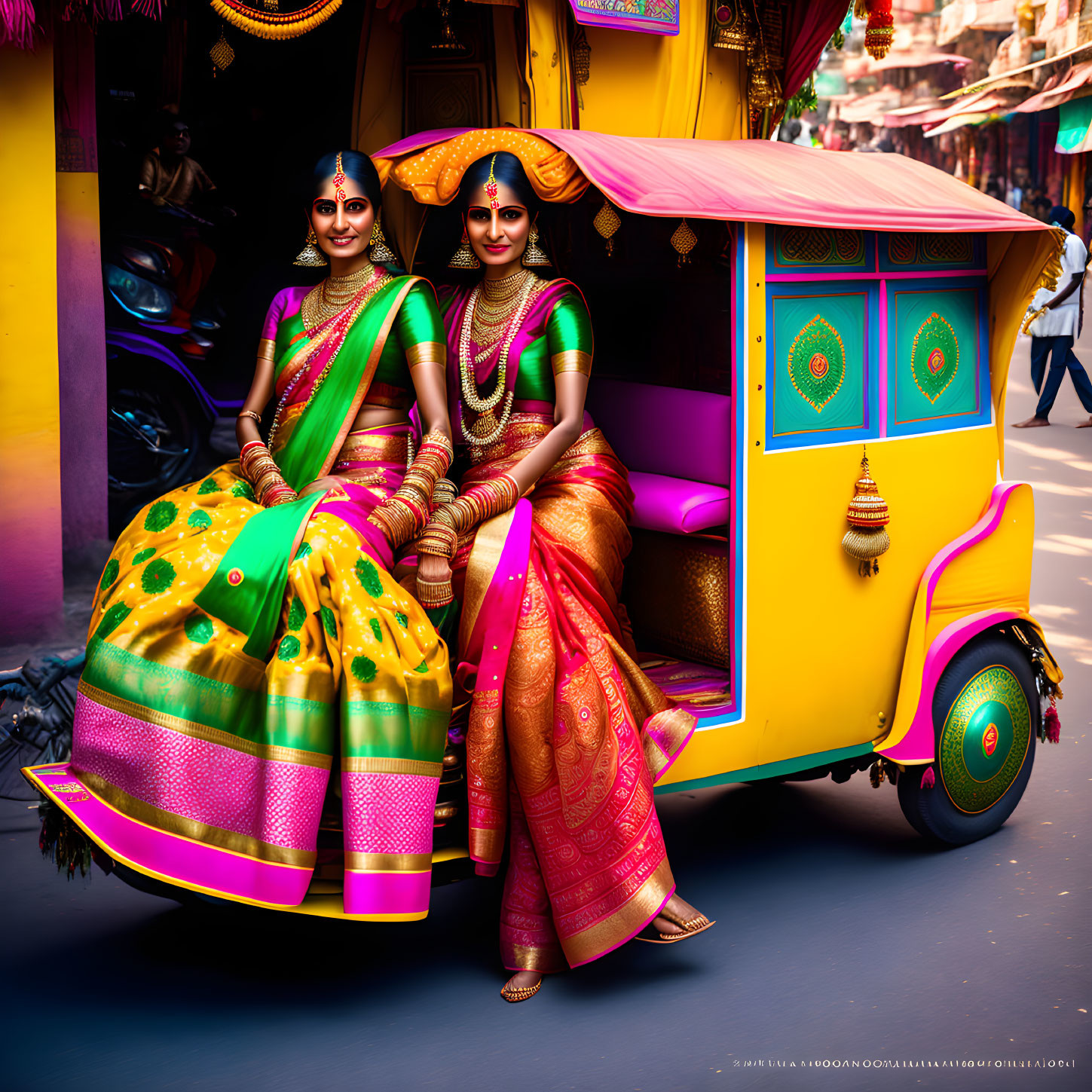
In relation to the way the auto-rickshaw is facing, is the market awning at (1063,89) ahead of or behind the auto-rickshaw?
behind

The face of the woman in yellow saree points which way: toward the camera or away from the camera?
toward the camera

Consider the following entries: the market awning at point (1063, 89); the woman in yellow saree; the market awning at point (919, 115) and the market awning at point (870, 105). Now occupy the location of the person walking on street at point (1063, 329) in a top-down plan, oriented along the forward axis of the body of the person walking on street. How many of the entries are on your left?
1

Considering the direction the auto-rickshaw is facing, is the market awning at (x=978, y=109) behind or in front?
behind

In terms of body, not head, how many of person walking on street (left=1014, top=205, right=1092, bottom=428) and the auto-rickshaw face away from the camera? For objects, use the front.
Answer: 0

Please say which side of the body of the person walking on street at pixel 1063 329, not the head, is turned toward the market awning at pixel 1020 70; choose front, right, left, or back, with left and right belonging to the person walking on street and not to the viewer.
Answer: right

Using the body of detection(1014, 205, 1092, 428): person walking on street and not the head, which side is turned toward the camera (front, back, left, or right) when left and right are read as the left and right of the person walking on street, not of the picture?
left

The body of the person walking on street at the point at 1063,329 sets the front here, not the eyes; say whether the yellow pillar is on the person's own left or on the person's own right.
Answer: on the person's own left

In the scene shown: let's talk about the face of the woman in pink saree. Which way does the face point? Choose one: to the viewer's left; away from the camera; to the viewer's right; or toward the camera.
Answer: toward the camera

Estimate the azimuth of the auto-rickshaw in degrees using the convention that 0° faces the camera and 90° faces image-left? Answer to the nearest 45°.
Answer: approximately 45°
